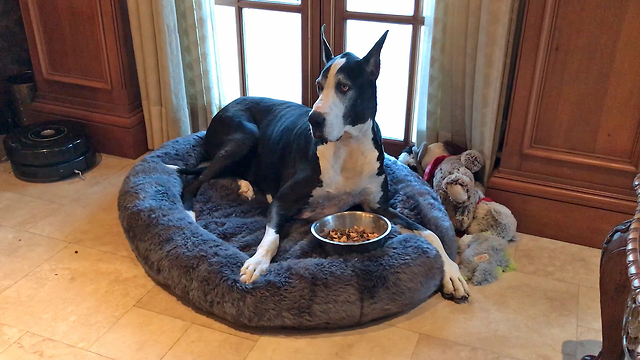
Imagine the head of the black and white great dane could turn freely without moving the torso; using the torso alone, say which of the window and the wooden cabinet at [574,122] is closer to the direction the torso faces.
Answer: the wooden cabinet

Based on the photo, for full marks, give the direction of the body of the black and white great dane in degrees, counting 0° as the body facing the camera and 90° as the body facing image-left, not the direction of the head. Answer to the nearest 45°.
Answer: approximately 315°

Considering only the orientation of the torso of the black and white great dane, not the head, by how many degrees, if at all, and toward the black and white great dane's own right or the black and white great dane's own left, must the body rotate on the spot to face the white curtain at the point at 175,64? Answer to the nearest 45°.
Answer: approximately 180°

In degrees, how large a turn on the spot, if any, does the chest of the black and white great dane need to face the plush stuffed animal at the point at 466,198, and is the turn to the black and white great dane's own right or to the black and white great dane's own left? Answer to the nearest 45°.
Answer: approximately 45° to the black and white great dane's own left

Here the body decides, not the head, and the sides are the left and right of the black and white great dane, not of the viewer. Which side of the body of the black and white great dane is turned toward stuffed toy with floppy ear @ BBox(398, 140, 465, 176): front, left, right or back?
left

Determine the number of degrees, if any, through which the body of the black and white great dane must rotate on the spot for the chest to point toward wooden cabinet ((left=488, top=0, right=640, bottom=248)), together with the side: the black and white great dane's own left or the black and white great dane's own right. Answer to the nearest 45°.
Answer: approximately 45° to the black and white great dane's own left

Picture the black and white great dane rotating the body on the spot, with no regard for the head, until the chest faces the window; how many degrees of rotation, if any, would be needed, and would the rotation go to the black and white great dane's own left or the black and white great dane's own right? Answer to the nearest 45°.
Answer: approximately 135° to the black and white great dane's own left

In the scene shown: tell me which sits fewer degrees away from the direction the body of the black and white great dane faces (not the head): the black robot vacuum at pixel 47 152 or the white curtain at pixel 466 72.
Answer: the white curtain

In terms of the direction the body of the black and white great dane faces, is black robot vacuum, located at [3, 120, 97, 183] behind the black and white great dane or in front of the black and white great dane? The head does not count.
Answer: behind

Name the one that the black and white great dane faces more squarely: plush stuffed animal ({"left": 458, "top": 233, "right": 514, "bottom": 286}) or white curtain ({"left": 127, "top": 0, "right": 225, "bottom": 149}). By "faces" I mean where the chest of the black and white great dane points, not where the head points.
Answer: the plush stuffed animal

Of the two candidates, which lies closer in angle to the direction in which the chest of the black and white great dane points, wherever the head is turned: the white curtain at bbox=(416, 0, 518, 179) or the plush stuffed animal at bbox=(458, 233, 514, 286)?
the plush stuffed animal
